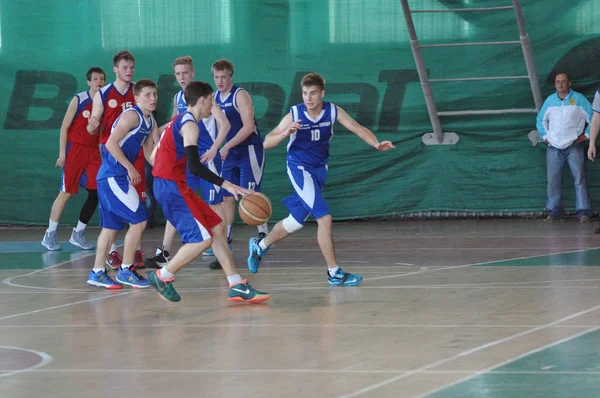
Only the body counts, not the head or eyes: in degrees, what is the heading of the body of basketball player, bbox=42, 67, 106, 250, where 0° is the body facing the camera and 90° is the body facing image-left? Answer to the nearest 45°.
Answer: approximately 315°

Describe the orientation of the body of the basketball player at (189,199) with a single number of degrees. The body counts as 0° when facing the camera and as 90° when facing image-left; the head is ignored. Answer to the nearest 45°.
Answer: approximately 270°

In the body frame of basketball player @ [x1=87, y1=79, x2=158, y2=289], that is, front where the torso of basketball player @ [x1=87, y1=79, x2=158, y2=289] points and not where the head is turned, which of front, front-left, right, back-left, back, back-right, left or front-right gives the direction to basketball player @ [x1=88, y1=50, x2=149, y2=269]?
back-left

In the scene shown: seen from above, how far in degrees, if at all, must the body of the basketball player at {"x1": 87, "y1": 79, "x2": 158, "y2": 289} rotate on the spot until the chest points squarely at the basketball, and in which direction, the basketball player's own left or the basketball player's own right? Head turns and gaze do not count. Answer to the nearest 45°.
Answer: approximately 45° to the basketball player's own left

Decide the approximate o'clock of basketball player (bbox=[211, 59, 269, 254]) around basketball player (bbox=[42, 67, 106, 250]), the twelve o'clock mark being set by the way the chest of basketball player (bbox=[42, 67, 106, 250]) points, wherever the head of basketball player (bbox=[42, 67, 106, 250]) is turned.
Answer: basketball player (bbox=[211, 59, 269, 254]) is roughly at 12 o'clock from basketball player (bbox=[42, 67, 106, 250]).

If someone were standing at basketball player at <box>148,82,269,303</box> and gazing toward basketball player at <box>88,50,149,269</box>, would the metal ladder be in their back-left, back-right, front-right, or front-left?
front-right

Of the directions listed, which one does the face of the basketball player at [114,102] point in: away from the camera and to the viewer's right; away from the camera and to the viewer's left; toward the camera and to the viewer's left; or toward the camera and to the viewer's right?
toward the camera and to the viewer's right

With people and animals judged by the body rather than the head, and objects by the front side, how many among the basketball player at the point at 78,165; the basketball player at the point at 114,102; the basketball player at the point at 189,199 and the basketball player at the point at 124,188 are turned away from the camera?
0

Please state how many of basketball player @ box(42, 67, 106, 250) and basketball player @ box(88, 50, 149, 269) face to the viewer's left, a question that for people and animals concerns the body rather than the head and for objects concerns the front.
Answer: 0

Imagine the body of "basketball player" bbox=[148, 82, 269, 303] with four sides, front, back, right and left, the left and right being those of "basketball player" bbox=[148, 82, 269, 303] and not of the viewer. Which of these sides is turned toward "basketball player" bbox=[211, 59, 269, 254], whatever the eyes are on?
left

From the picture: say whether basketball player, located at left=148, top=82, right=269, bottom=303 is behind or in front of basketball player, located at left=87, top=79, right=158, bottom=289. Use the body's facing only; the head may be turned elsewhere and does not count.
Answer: in front

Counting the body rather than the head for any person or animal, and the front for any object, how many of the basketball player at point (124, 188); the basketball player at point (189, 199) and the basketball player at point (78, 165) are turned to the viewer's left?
0

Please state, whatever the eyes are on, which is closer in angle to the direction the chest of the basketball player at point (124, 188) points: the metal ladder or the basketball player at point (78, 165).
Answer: the metal ladder

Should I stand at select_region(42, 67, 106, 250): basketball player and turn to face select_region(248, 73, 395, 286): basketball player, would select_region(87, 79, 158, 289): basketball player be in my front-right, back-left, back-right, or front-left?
front-right

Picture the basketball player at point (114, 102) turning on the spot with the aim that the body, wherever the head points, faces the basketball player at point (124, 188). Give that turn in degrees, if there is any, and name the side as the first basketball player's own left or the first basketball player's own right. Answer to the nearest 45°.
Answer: approximately 45° to the first basketball player's own right

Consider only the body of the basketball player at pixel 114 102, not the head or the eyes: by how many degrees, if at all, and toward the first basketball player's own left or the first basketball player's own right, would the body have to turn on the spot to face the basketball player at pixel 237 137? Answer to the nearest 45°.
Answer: approximately 45° to the first basketball player's own left

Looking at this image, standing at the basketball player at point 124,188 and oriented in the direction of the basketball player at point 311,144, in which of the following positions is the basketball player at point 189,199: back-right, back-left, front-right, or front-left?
front-right
